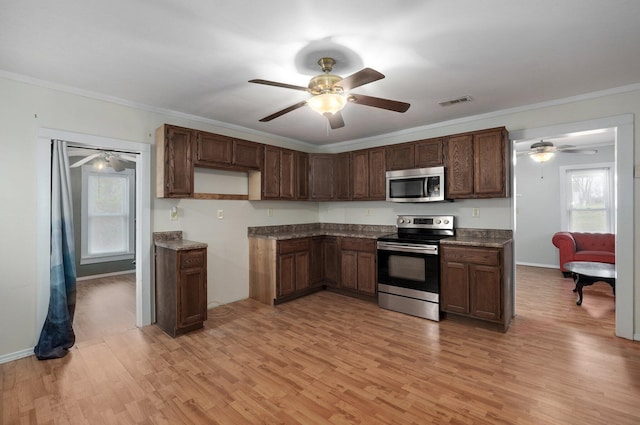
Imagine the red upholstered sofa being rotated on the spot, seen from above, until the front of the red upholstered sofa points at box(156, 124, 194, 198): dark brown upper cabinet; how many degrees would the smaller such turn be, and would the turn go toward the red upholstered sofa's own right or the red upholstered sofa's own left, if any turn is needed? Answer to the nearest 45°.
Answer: approximately 45° to the red upholstered sofa's own right

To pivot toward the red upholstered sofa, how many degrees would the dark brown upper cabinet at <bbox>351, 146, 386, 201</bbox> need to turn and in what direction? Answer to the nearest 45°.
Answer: approximately 135° to its left

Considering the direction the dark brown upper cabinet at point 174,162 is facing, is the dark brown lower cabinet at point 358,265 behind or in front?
in front

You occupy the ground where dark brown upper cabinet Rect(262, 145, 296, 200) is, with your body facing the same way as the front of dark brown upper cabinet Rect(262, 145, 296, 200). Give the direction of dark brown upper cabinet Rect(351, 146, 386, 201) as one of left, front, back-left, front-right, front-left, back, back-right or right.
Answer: front-left

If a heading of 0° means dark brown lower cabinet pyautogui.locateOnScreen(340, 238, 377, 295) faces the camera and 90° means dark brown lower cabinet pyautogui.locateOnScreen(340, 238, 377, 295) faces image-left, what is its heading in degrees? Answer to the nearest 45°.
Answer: approximately 45°

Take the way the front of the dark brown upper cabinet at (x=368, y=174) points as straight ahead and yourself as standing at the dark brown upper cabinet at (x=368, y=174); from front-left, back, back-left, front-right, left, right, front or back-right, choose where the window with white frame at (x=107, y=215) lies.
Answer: front-right

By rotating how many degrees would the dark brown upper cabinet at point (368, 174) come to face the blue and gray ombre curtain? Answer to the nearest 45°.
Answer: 0° — it already faces it

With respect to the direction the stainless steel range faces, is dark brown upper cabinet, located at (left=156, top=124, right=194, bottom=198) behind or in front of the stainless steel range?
in front

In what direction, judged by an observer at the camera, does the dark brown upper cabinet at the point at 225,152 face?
facing the viewer and to the right of the viewer

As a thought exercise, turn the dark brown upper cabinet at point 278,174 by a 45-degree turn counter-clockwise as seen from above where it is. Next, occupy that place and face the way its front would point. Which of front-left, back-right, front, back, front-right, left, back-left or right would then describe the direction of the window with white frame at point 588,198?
front
